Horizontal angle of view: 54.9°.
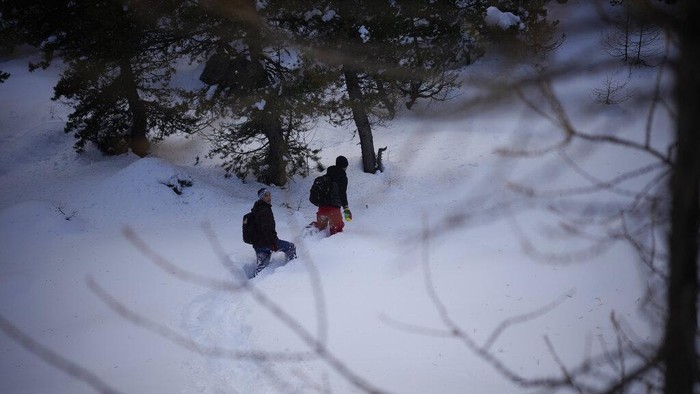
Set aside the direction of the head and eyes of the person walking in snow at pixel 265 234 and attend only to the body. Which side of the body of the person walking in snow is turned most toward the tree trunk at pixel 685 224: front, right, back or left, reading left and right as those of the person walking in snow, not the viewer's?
right

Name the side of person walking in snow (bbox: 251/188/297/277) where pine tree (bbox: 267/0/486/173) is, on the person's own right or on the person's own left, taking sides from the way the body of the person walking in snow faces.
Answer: on the person's own left

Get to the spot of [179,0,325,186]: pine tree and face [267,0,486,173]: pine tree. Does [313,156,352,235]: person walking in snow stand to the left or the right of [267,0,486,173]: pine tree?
right

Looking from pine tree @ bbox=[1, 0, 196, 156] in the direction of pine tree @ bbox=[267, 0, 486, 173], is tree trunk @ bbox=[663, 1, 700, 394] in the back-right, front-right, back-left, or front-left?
front-right

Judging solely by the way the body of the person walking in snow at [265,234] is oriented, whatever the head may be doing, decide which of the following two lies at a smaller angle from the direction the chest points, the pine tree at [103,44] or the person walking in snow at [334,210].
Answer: the person walking in snow

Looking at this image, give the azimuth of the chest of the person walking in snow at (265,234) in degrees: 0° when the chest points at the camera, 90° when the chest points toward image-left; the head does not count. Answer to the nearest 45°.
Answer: approximately 270°

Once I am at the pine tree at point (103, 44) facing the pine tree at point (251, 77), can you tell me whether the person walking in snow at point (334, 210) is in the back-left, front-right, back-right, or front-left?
front-right

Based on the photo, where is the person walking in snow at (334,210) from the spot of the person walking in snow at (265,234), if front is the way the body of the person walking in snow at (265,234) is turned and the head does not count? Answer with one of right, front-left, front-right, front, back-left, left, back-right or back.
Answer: front-left
